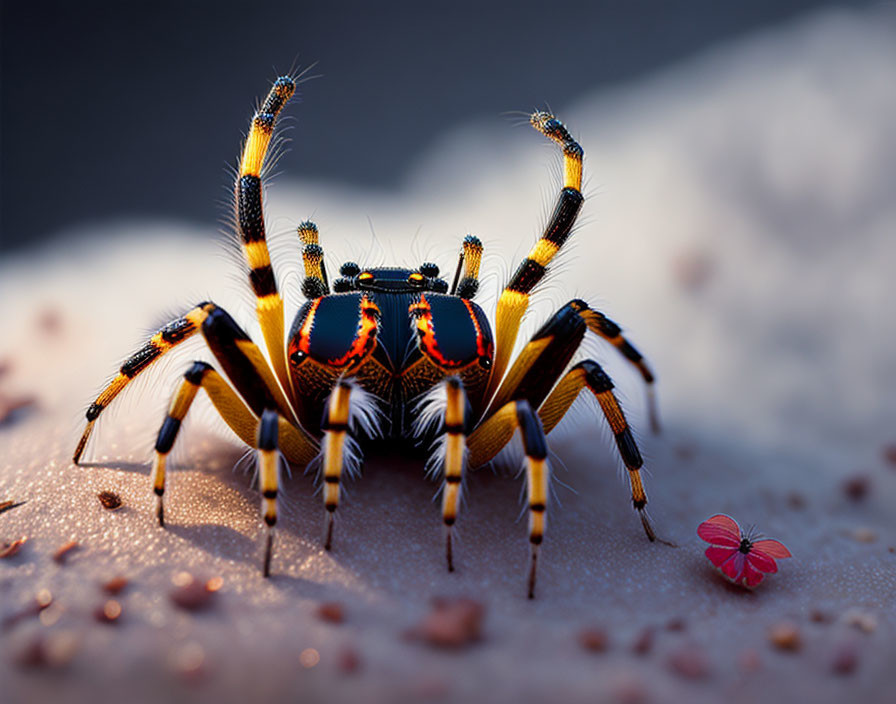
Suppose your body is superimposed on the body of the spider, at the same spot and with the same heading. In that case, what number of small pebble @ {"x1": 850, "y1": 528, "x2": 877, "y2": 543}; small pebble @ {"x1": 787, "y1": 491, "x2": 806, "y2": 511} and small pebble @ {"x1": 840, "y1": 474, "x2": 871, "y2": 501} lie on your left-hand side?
3

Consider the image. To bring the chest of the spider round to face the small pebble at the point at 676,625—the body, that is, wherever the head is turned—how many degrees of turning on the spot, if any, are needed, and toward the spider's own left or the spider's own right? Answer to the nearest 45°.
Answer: approximately 45° to the spider's own left

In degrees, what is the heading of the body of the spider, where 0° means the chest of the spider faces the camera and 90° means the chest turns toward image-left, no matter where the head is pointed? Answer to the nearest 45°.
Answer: approximately 0°

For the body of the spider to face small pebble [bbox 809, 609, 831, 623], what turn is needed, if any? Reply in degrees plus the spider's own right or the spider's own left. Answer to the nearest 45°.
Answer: approximately 45° to the spider's own left

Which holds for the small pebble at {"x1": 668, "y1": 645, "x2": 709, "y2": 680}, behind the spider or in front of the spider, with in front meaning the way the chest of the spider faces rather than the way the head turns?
in front

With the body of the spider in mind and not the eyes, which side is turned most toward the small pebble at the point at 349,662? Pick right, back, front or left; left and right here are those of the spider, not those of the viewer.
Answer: front

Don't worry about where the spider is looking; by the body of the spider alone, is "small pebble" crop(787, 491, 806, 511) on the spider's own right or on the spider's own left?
on the spider's own left

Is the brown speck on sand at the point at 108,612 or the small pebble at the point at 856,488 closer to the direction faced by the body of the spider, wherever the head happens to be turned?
the brown speck on sand

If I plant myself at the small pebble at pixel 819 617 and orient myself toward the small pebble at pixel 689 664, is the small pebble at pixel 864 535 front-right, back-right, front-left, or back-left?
back-right

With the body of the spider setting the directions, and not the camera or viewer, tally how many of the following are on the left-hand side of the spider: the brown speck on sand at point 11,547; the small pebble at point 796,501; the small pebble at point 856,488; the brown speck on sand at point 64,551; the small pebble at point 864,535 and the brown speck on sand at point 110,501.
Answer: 3

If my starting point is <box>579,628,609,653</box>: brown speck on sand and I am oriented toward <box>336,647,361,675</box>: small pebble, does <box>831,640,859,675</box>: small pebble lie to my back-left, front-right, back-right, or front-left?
back-left

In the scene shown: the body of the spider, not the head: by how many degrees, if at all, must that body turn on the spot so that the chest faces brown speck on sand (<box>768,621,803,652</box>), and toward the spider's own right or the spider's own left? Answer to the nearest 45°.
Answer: approximately 45° to the spider's own left

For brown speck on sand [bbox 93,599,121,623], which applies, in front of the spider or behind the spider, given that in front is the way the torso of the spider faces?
in front

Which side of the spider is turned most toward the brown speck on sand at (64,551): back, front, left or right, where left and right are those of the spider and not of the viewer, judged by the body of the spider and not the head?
right
